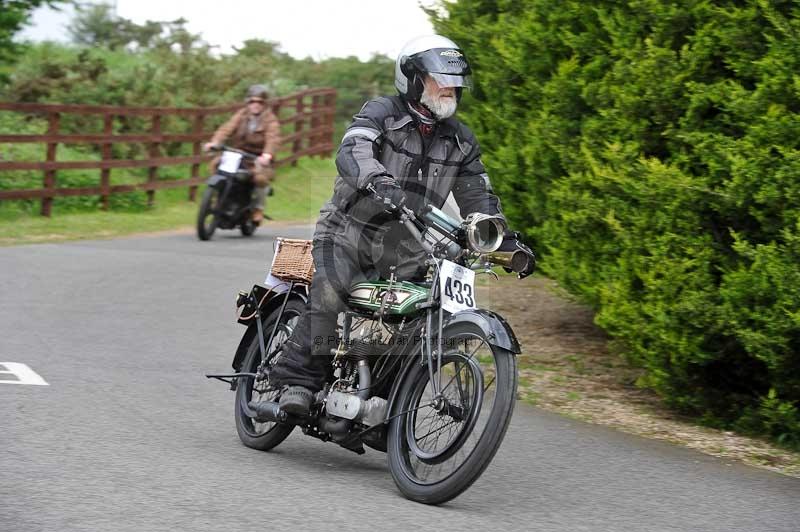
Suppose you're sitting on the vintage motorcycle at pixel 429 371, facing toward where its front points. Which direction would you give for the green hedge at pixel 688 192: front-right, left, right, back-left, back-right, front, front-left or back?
left

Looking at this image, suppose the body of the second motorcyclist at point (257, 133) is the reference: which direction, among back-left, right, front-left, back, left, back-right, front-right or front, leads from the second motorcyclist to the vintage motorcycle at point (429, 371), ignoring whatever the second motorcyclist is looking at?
front-left

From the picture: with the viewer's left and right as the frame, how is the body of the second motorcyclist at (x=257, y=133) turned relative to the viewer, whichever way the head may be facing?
facing the viewer and to the left of the viewer

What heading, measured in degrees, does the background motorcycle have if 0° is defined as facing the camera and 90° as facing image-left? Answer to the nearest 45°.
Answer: approximately 45°

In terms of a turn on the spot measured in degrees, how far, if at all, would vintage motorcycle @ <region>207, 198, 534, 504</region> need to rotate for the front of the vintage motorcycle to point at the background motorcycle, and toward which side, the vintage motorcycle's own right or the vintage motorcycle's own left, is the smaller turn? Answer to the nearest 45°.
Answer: approximately 135° to the vintage motorcycle's own left

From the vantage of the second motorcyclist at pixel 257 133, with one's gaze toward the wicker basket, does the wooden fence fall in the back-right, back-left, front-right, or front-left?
back-right

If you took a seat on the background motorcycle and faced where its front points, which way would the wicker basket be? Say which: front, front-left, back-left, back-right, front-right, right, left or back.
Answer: front-left

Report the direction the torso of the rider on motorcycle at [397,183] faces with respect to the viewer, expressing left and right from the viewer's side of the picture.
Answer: facing the viewer and to the right of the viewer

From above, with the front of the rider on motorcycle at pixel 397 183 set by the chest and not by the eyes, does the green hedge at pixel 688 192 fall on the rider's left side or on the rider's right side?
on the rider's left side

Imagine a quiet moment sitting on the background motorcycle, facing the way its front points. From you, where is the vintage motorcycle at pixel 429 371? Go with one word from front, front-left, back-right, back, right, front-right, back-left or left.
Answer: front-left

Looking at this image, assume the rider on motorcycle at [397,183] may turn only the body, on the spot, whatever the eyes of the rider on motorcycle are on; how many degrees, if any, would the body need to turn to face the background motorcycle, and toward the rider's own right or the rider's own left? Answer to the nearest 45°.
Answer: approximately 135° to the rider's own left

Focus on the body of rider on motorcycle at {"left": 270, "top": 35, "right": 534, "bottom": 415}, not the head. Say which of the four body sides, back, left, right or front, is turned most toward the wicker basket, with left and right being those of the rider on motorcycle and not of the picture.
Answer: back
